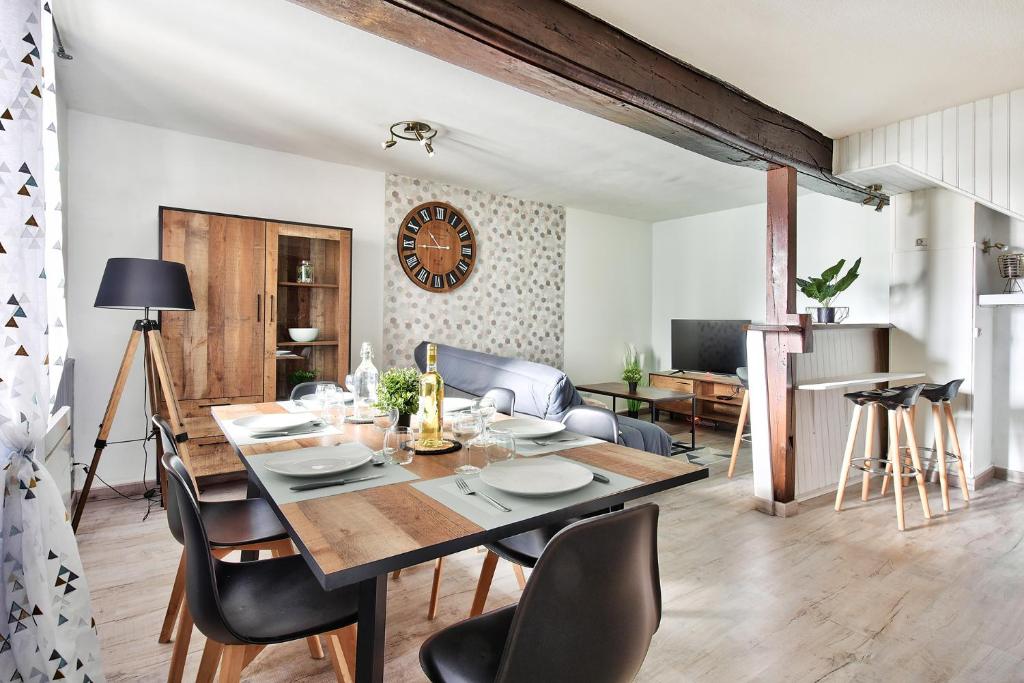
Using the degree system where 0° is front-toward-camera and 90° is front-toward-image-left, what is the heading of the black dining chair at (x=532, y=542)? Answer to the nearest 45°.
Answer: approximately 45°

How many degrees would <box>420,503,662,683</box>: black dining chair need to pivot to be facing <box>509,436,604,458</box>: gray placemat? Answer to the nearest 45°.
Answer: approximately 45° to its right

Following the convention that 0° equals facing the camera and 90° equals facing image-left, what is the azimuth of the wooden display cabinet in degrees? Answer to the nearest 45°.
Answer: approximately 315°

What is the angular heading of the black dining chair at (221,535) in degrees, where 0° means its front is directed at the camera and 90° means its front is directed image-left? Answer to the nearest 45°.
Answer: approximately 270°

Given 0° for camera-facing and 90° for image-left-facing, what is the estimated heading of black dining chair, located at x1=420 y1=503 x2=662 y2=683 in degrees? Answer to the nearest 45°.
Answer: approximately 135°
